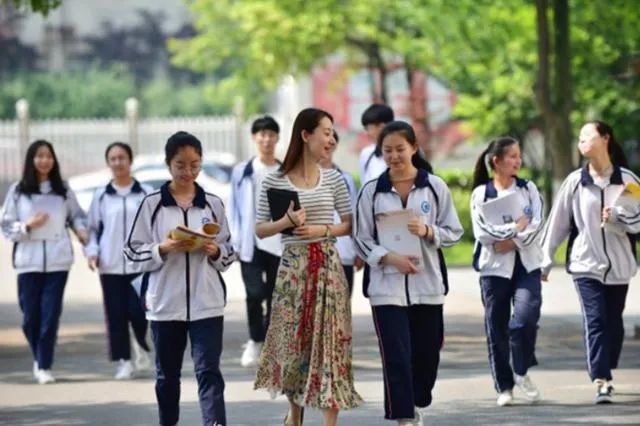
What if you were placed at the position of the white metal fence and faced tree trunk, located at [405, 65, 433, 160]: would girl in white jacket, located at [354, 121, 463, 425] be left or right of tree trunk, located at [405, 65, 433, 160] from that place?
right

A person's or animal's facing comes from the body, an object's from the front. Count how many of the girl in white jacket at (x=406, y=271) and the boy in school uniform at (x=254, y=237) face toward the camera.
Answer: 2

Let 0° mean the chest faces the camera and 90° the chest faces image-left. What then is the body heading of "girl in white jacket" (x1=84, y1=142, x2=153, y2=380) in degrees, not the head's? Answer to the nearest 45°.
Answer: approximately 0°

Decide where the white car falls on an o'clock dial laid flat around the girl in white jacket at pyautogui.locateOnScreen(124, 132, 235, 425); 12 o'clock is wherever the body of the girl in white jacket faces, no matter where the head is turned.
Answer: The white car is roughly at 6 o'clock from the girl in white jacket.

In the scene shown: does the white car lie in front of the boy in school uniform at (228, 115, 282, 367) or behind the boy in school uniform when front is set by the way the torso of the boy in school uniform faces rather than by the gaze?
behind

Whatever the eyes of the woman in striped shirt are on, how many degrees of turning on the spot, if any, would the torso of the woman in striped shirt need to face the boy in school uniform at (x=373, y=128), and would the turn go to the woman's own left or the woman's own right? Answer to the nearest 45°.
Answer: approximately 180°

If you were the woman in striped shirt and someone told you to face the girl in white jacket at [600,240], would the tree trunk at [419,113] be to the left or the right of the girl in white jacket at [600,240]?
left
